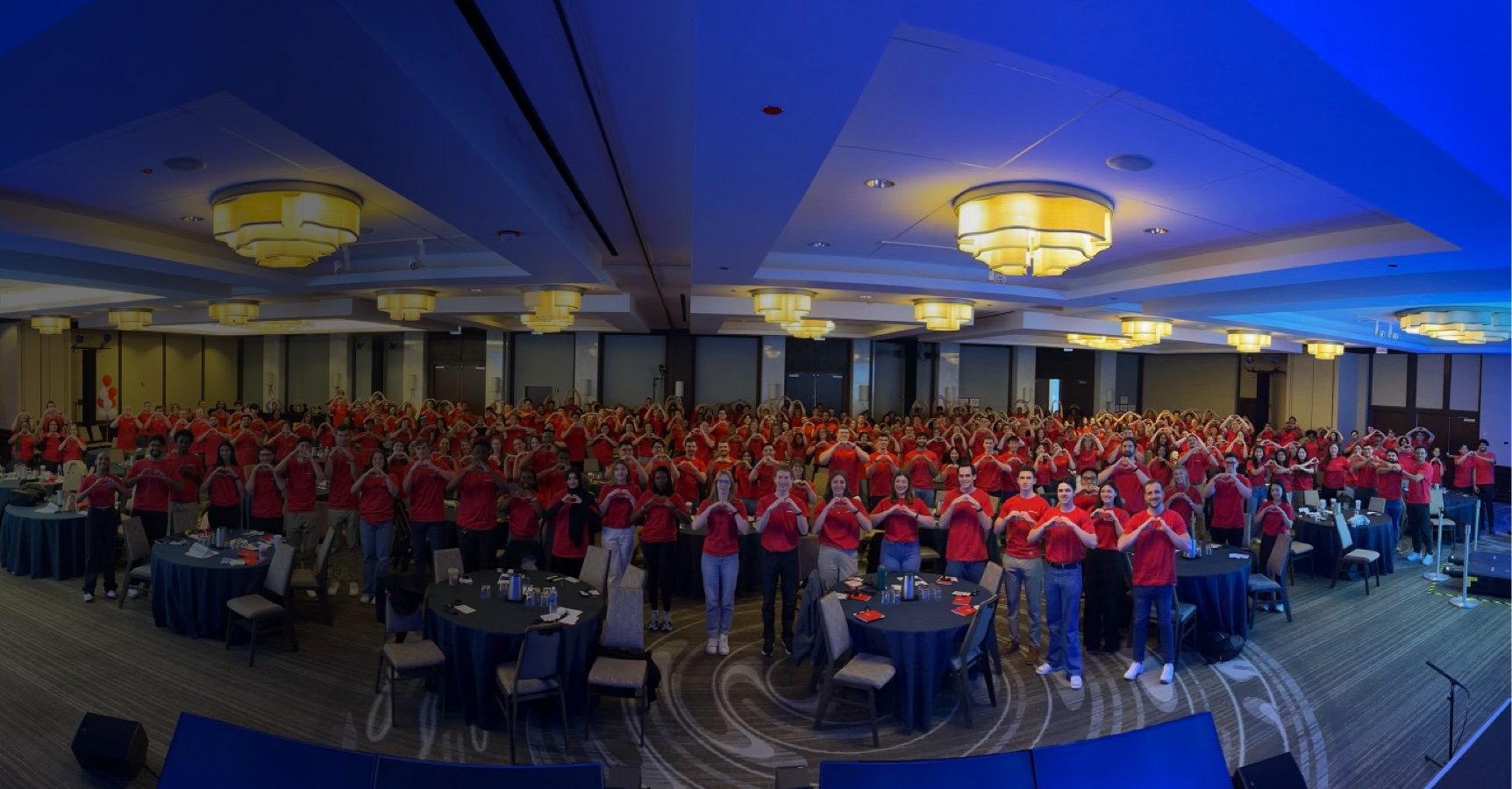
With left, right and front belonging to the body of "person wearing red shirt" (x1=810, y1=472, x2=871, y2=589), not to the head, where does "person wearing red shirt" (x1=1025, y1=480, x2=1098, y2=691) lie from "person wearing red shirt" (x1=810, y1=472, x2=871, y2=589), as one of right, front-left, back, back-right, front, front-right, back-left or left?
left

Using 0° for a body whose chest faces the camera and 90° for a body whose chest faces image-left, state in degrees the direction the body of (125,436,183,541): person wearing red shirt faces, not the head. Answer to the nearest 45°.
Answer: approximately 0°

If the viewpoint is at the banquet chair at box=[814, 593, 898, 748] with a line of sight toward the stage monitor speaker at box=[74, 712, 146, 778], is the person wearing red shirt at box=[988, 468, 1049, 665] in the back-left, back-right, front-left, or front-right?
back-right

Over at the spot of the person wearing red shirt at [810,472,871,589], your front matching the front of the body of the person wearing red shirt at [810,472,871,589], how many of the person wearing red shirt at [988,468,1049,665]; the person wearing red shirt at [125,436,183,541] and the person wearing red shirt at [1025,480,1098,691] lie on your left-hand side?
2

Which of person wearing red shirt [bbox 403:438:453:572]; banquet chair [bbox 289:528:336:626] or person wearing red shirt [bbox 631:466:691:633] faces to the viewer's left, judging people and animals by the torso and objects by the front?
the banquet chair

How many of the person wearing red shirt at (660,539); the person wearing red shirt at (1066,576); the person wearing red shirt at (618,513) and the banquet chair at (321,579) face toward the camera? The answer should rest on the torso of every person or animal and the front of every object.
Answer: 3

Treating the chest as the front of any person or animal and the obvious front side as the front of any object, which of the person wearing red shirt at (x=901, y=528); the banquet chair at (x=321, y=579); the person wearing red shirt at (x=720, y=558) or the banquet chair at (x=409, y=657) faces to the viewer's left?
the banquet chair at (x=321, y=579)

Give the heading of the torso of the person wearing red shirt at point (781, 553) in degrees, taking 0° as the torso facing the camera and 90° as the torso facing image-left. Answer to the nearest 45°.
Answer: approximately 0°
